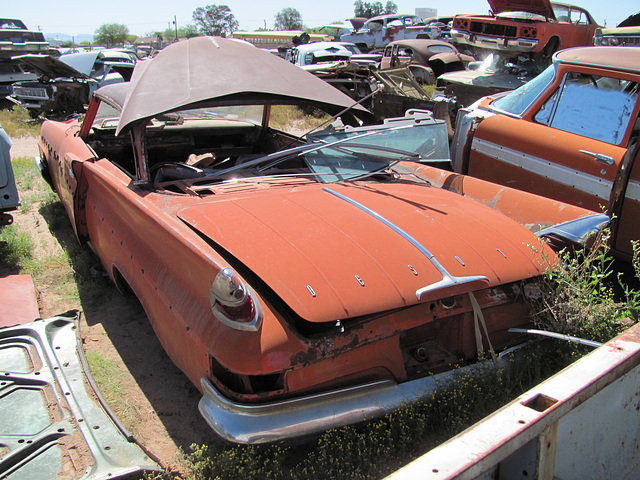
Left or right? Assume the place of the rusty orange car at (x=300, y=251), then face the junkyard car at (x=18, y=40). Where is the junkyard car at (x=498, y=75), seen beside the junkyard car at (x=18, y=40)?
right

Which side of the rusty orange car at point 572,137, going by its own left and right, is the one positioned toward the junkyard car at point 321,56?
front

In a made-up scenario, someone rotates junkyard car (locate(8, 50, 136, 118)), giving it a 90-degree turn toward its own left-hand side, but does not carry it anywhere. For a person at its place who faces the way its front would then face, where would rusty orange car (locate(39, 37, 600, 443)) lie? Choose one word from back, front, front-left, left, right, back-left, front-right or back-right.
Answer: front-right

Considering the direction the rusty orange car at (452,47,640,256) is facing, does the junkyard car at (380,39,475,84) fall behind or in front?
in front

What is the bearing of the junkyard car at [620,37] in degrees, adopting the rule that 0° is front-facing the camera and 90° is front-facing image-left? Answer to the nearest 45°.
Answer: approximately 45°

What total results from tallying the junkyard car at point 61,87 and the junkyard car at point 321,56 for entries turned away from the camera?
0

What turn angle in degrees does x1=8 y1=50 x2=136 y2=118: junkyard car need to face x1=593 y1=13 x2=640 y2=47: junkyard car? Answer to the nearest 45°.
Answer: approximately 90° to its left

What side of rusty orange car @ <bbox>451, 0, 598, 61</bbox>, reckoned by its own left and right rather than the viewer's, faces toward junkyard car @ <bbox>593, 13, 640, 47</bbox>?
left

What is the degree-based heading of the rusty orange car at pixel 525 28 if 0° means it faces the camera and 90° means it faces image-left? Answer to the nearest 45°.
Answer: approximately 45°

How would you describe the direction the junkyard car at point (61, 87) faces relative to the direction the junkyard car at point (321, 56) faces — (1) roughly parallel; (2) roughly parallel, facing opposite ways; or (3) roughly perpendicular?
roughly perpendicular

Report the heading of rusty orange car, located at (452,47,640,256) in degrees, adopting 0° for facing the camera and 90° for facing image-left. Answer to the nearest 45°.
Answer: approximately 135°

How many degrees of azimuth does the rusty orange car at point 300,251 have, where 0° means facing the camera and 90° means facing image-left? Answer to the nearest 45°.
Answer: approximately 135°

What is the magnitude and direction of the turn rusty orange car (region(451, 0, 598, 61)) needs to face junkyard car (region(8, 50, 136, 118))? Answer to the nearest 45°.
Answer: approximately 45° to its right
